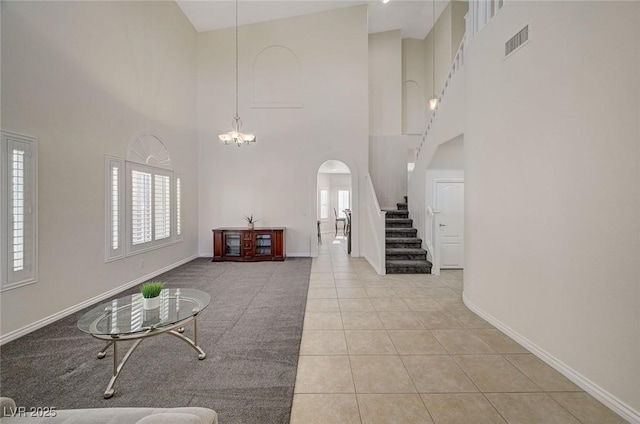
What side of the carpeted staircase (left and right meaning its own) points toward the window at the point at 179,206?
right

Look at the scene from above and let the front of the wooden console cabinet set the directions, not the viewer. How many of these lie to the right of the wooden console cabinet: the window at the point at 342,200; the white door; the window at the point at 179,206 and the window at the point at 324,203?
1

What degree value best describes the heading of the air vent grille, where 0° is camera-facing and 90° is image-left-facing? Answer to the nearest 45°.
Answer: approximately 45°

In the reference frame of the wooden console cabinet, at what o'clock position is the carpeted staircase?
The carpeted staircase is roughly at 10 o'clock from the wooden console cabinet.

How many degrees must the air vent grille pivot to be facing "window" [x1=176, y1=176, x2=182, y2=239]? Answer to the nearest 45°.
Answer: approximately 45° to its right

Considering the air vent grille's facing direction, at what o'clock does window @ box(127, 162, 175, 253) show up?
The window is roughly at 1 o'clock from the air vent grille.

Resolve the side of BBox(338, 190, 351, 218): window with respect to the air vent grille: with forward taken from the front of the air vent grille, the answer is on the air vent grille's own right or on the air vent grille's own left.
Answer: on the air vent grille's own right

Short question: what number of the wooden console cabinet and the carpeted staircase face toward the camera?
2

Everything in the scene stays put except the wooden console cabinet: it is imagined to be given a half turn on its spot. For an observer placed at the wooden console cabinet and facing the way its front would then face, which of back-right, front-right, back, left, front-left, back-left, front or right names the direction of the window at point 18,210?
back-left

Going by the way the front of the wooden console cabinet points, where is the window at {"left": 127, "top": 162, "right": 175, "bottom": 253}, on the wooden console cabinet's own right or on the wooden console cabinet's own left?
on the wooden console cabinet's own right

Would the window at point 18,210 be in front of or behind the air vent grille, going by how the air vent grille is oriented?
in front

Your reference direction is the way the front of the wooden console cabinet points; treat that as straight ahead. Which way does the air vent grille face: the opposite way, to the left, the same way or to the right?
to the right
